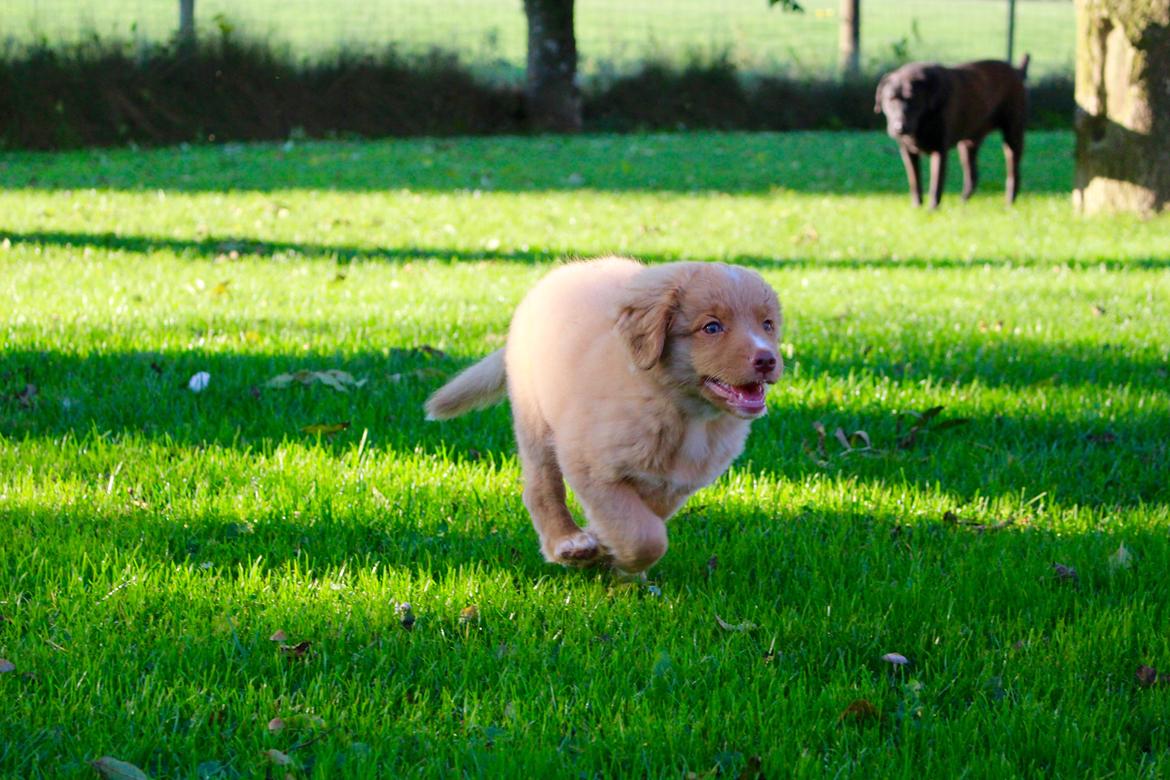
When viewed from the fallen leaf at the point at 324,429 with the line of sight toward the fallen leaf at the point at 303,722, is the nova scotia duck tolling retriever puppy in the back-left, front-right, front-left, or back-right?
front-left

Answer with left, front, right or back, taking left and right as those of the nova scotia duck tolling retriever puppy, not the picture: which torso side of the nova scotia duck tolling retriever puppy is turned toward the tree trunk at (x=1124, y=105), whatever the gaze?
left

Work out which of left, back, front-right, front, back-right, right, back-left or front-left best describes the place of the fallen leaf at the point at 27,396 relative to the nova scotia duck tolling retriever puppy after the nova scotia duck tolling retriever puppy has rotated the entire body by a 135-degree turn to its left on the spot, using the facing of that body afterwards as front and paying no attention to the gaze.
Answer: front-left

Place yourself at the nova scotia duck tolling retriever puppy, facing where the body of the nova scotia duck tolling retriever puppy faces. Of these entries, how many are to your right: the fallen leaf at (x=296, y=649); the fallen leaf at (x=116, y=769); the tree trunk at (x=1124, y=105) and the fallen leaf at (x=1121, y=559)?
2

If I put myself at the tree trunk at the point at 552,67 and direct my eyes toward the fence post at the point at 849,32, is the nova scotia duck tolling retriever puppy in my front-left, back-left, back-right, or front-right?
back-right

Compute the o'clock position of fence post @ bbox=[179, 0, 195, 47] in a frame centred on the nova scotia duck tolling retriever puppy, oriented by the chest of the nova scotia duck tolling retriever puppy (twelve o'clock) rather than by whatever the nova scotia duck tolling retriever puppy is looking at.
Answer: The fence post is roughly at 7 o'clock from the nova scotia duck tolling retriever puppy.

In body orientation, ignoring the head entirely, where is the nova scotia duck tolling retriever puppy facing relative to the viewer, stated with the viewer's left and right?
facing the viewer and to the right of the viewer

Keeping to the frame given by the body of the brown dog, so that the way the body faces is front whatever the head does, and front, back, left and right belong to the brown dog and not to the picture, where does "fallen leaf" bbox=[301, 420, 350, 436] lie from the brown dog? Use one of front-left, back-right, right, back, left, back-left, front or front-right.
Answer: front-left

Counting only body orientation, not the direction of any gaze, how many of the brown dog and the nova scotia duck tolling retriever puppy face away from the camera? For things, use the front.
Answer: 0

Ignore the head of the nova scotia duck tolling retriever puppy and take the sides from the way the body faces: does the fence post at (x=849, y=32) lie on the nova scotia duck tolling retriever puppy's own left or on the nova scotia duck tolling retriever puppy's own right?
on the nova scotia duck tolling retriever puppy's own left

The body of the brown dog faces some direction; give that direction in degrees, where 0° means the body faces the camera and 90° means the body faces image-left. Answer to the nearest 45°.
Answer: approximately 45°

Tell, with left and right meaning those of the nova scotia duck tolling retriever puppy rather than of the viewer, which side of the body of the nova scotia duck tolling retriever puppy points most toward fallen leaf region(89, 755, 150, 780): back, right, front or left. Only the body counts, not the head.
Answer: right

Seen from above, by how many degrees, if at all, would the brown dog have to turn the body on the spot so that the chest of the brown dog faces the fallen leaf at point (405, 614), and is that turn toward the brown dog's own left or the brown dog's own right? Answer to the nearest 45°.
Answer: approximately 45° to the brown dog's own left

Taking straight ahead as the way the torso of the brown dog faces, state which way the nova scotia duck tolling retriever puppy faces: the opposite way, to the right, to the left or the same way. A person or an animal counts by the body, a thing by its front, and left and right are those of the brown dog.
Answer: to the left
